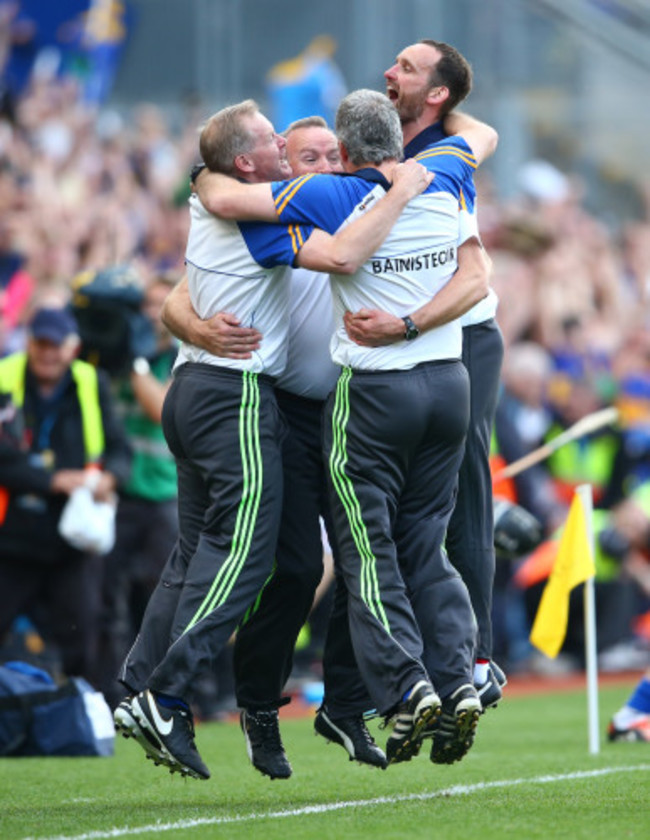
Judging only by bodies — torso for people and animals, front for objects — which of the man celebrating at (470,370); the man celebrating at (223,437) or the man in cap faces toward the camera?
the man in cap

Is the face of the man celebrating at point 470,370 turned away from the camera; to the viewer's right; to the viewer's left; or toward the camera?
to the viewer's left

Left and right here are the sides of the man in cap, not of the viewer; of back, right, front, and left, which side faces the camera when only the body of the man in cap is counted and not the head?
front

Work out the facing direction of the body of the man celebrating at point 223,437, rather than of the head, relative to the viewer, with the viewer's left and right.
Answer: facing away from the viewer and to the right of the viewer

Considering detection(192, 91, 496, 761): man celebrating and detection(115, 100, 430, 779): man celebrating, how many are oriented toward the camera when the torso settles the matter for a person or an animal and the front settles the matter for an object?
0

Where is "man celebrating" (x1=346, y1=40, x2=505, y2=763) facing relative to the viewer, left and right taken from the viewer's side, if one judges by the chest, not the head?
facing to the left of the viewer

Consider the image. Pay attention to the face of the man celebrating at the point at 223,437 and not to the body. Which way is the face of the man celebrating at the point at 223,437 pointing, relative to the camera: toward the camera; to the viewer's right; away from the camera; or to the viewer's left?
to the viewer's right

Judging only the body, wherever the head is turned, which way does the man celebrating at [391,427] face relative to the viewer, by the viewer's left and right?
facing away from the viewer and to the left of the viewer

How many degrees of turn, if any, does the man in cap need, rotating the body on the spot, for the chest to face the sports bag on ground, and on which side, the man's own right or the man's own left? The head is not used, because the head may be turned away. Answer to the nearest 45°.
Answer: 0° — they already face it
